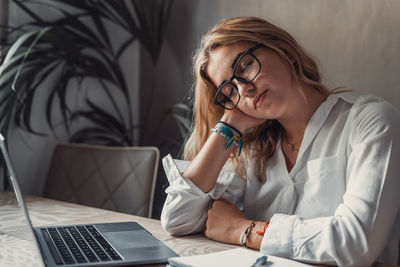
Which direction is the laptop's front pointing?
to the viewer's right

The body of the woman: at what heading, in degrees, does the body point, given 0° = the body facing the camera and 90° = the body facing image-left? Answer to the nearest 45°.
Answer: approximately 45°

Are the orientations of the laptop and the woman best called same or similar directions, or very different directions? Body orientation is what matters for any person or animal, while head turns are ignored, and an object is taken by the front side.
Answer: very different directions

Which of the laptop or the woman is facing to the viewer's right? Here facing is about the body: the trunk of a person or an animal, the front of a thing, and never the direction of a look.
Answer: the laptop

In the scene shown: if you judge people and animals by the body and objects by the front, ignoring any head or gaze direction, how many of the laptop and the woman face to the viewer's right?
1

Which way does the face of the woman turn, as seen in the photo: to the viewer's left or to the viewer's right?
to the viewer's left

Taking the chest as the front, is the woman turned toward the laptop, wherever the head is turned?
yes

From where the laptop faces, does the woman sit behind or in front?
in front
